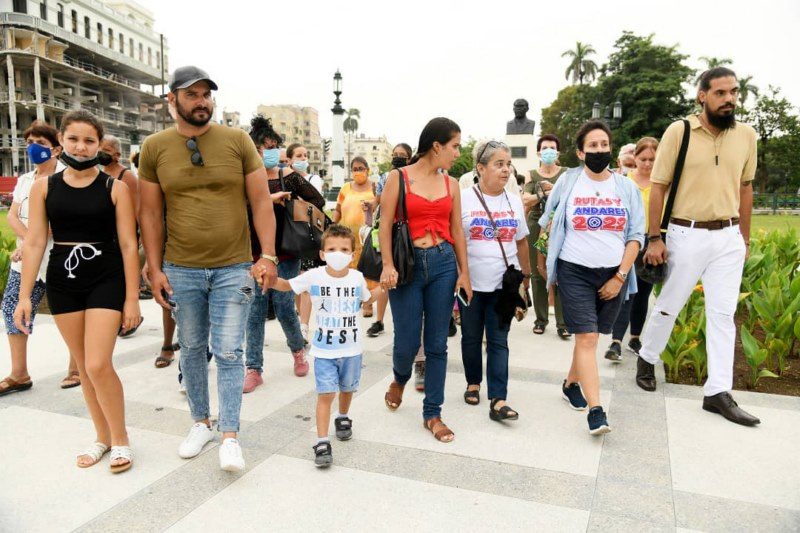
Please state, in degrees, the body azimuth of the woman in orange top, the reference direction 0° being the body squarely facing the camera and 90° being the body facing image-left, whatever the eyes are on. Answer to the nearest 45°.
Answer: approximately 0°

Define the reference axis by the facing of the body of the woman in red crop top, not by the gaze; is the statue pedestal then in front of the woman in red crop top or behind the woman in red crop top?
behind

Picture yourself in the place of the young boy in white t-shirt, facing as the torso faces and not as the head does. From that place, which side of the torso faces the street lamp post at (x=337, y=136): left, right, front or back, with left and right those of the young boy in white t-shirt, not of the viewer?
back

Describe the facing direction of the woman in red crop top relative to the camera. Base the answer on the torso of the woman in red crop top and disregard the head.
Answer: toward the camera

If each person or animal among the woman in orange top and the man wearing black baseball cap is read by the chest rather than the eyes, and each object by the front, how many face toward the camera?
2

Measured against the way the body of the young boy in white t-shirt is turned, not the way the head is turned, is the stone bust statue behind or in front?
behind

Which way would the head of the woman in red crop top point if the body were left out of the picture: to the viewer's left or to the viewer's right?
to the viewer's right

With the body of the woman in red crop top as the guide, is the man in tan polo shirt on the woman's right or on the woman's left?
on the woman's left

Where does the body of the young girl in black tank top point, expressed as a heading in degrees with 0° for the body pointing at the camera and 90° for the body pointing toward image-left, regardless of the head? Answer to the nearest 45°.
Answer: approximately 0°
